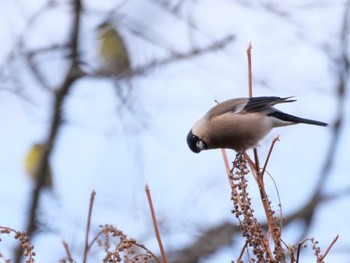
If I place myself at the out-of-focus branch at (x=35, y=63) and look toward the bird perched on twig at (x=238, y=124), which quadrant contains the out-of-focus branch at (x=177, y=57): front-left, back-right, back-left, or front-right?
front-left

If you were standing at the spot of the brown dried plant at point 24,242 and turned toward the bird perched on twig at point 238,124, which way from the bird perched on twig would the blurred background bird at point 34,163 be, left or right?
left

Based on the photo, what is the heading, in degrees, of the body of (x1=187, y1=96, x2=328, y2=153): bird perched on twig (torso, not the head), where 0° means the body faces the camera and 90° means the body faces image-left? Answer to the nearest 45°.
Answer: approximately 90°

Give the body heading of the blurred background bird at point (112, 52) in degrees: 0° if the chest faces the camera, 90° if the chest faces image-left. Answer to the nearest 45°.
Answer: approximately 45°

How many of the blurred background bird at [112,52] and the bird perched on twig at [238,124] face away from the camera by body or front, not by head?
0
